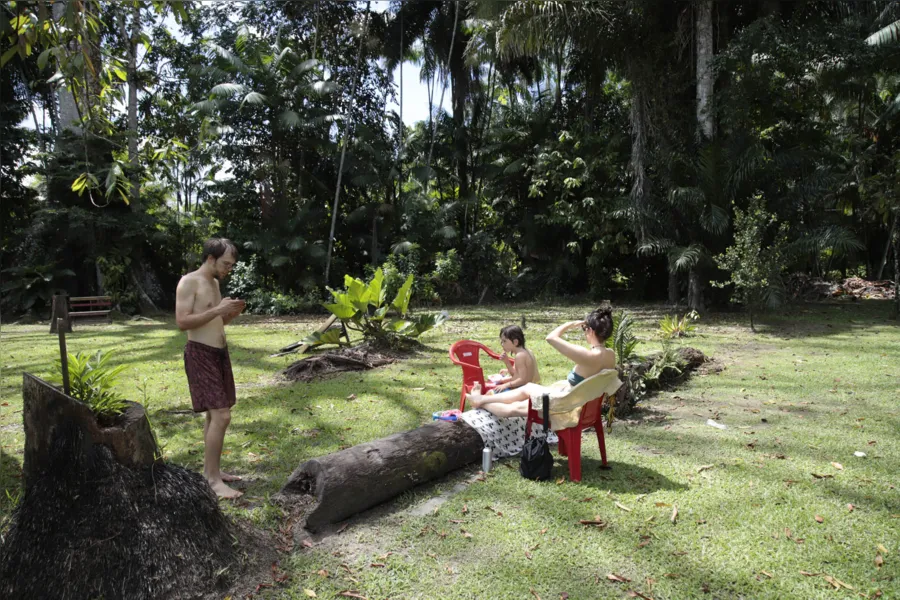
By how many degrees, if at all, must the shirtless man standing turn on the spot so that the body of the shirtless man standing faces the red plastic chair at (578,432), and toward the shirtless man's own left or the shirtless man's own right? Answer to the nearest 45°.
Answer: approximately 45° to the shirtless man's own left

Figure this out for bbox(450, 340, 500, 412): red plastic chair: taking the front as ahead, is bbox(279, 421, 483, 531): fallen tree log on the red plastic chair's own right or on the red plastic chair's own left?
on the red plastic chair's own right

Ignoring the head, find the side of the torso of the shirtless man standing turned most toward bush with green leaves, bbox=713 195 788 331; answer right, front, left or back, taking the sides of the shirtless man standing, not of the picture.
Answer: left

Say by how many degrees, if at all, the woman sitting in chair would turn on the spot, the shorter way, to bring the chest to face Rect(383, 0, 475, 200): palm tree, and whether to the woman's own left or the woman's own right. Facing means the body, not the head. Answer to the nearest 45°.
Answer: approximately 90° to the woman's own right

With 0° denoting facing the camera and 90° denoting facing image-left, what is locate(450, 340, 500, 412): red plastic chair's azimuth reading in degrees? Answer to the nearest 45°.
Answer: approximately 315°

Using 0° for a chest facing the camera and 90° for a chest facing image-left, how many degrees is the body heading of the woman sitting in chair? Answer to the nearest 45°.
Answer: approximately 90°
